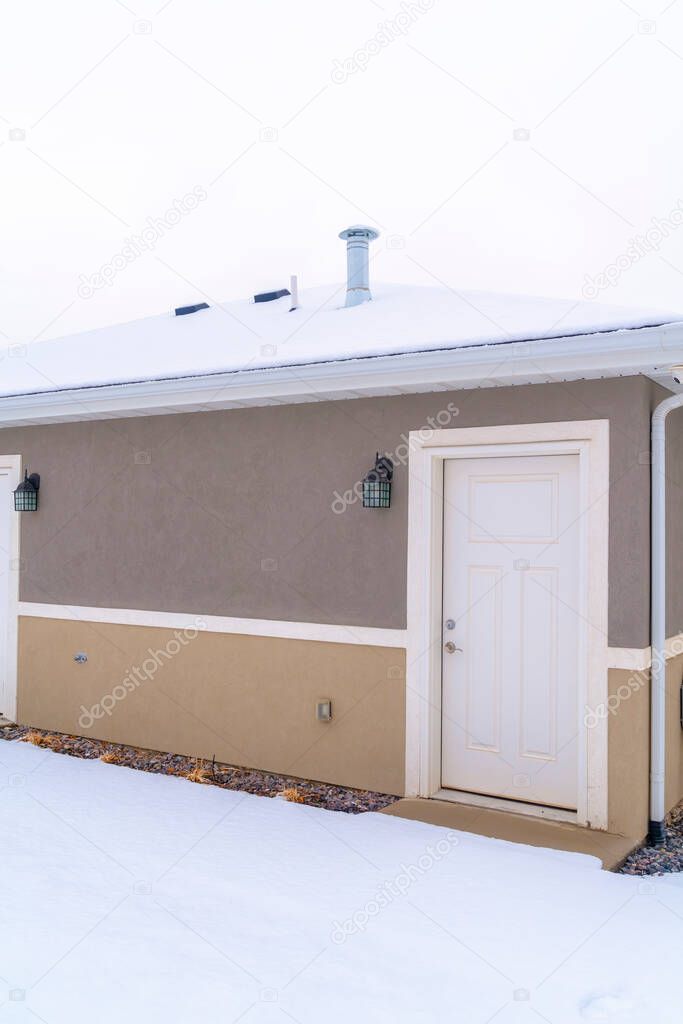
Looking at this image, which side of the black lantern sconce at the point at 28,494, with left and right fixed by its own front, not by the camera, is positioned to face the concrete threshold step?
left

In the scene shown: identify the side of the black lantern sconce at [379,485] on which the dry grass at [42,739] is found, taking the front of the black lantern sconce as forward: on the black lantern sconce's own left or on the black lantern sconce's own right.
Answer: on the black lantern sconce's own right

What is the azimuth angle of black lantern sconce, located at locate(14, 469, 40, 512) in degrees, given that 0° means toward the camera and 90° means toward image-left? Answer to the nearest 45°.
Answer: approximately 45°

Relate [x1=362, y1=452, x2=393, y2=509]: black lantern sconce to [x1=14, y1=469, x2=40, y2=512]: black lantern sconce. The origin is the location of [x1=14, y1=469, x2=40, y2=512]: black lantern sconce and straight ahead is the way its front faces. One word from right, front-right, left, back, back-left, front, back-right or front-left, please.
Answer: left

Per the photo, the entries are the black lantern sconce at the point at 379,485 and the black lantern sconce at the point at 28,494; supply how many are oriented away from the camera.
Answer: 0

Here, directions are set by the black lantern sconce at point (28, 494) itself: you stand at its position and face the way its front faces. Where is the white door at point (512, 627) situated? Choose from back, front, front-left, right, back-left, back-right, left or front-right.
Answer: left

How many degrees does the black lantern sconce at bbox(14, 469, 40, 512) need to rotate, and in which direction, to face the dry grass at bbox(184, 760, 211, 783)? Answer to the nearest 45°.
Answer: approximately 90° to its left
